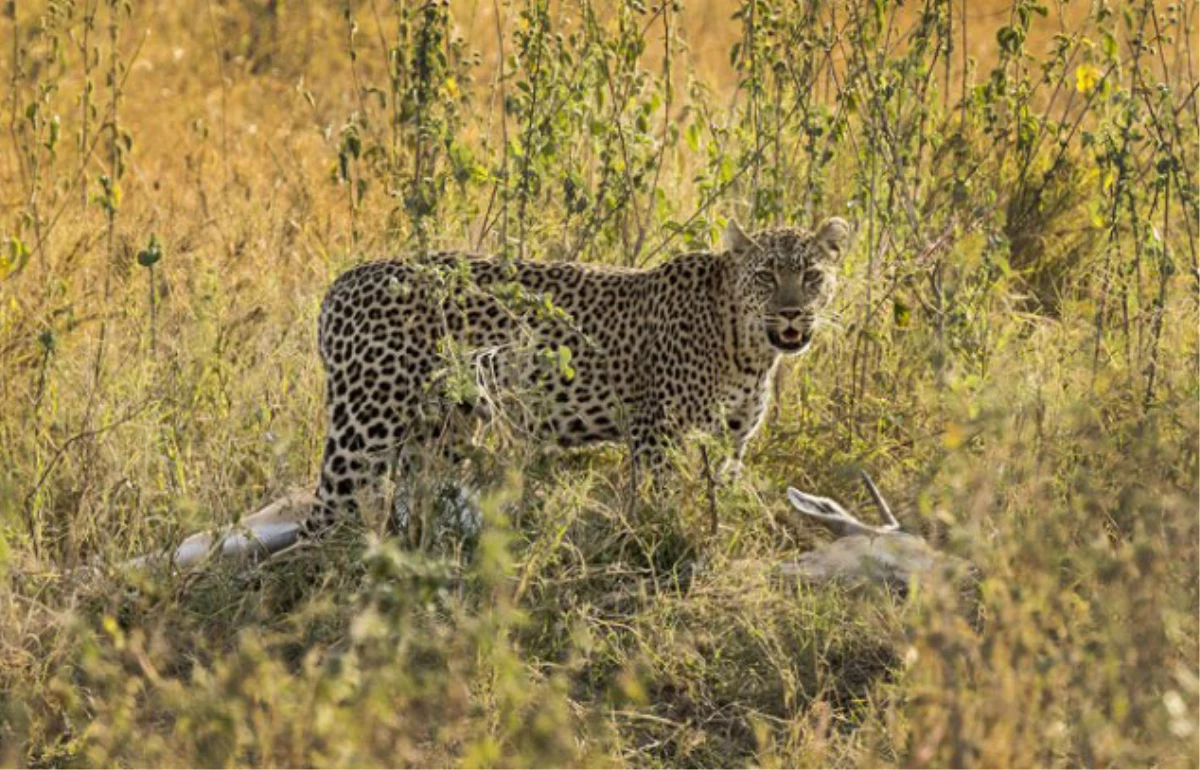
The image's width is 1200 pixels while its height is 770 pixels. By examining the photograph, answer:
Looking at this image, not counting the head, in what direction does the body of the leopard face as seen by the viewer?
to the viewer's right
